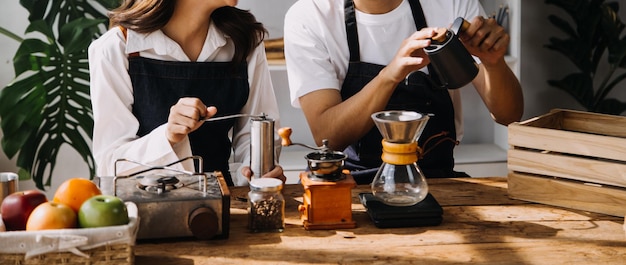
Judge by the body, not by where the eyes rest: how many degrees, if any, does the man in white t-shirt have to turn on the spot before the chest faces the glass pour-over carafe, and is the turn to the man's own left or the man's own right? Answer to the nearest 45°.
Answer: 0° — they already face it

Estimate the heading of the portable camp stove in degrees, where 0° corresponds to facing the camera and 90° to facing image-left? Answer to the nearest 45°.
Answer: approximately 0°

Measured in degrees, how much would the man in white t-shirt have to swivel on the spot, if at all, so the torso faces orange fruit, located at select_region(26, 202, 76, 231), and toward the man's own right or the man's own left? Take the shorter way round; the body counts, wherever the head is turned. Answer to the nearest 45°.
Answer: approximately 45° to the man's own right

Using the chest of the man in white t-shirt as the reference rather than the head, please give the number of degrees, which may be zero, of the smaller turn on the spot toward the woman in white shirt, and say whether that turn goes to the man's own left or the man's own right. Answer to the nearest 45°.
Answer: approximately 45° to the man's own right
